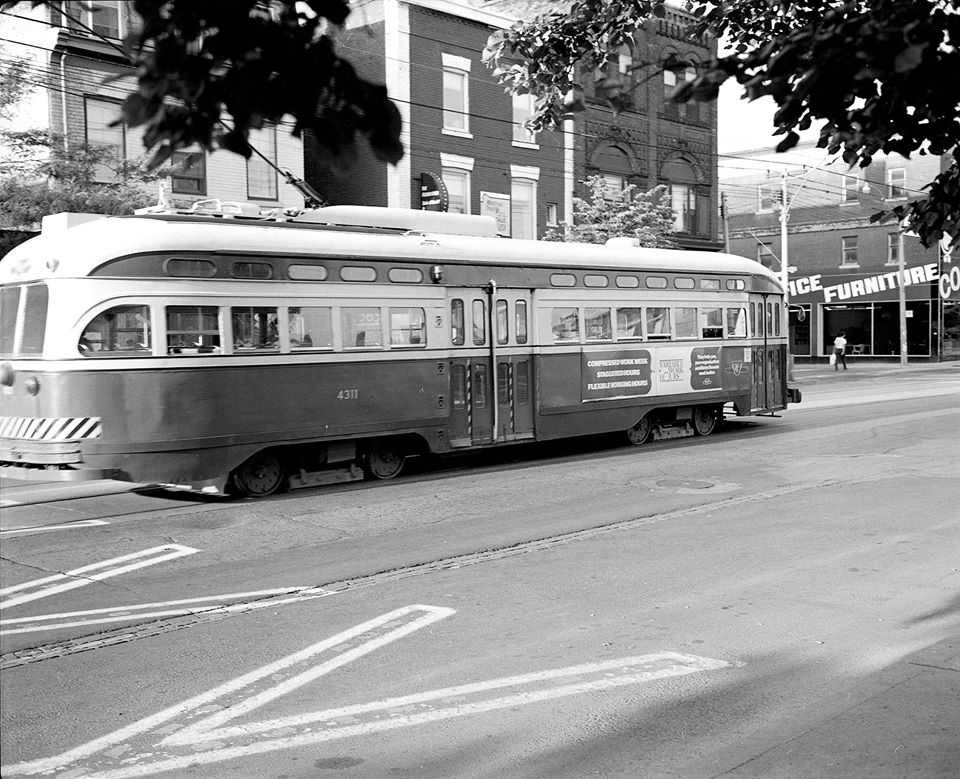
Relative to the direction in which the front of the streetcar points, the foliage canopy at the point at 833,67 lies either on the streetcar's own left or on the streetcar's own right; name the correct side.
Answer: on the streetcar's own right

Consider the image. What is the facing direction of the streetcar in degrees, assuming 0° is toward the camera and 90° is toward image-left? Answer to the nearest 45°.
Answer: approximately 225°

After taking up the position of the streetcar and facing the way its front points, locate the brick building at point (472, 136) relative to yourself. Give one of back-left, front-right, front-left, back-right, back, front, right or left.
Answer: front-left

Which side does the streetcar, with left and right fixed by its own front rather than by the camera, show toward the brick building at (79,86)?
left

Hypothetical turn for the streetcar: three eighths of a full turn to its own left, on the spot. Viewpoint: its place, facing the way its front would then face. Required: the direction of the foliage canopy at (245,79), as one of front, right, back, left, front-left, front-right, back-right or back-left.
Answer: left
